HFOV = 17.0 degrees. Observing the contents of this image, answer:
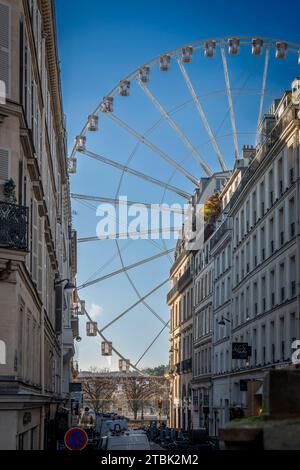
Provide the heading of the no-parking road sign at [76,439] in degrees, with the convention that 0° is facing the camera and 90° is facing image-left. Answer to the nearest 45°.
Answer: approximately 0°

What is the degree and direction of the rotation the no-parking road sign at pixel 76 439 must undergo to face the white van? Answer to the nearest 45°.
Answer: approximately 180°
